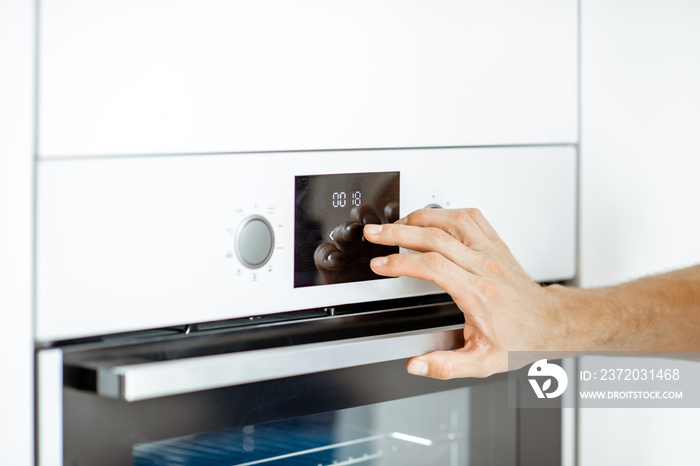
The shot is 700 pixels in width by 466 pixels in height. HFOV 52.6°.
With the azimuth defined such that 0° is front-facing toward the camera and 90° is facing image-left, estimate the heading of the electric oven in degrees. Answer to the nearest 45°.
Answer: approximately 315°
